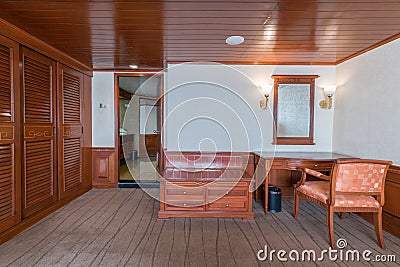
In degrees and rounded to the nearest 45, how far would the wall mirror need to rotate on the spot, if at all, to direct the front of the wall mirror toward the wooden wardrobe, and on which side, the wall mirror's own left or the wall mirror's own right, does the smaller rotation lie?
approximately 45° to the wall mirror's own right

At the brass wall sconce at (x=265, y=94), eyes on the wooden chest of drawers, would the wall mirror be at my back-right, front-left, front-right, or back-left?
back-left

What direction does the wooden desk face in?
toward the camera

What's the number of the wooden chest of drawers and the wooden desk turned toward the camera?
2

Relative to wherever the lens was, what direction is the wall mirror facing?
facing the viewer

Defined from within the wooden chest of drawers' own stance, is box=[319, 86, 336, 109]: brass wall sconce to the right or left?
on its left

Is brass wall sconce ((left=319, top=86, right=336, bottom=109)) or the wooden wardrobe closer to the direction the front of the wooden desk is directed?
the wooden wardrobe

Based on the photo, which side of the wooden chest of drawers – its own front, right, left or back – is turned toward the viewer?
front

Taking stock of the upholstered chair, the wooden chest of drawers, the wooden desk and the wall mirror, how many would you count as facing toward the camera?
3
